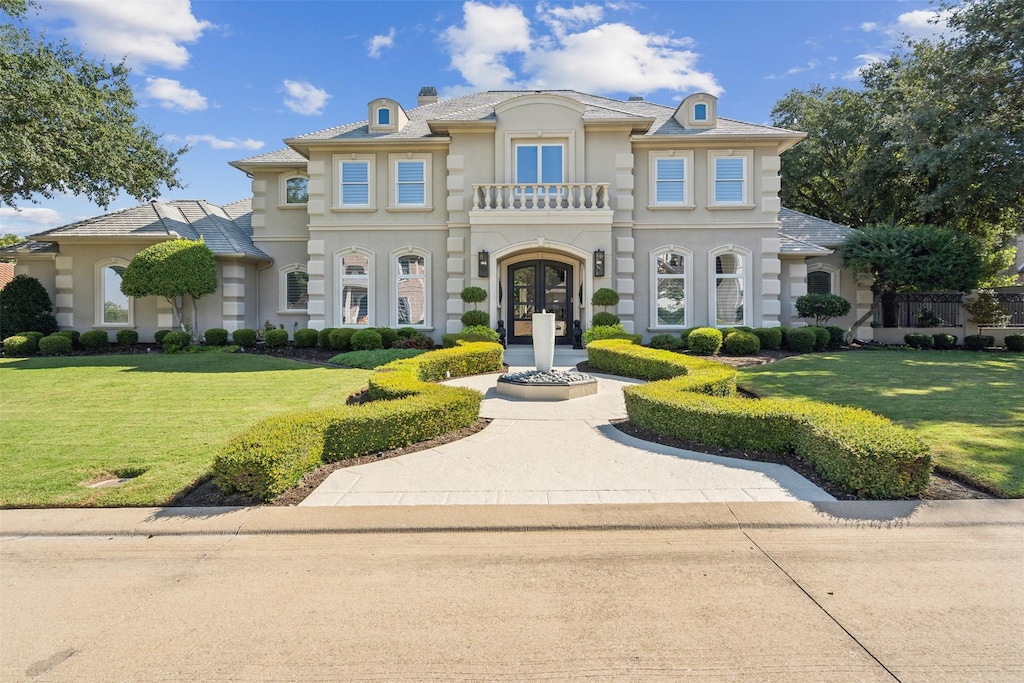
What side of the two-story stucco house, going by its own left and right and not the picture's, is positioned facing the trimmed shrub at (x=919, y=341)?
left

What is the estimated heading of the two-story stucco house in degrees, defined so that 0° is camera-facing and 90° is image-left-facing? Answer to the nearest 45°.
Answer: approximately 0°

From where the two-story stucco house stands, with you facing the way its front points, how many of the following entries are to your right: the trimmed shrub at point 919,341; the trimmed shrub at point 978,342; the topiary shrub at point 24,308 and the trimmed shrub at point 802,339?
1

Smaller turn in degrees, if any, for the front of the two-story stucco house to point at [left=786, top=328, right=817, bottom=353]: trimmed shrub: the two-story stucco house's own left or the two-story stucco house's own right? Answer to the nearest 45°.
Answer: approximately 90° to the two-story stucco house's own left

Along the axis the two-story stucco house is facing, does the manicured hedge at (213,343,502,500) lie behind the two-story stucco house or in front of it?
in front

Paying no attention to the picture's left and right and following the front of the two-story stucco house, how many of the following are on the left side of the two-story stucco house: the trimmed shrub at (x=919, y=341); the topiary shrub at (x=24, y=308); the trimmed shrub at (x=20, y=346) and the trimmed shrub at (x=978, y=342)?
2

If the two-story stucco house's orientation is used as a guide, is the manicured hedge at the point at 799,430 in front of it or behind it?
in front

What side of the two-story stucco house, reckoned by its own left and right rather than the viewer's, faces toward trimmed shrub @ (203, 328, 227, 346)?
right

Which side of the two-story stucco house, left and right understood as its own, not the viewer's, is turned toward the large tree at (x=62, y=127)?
right
